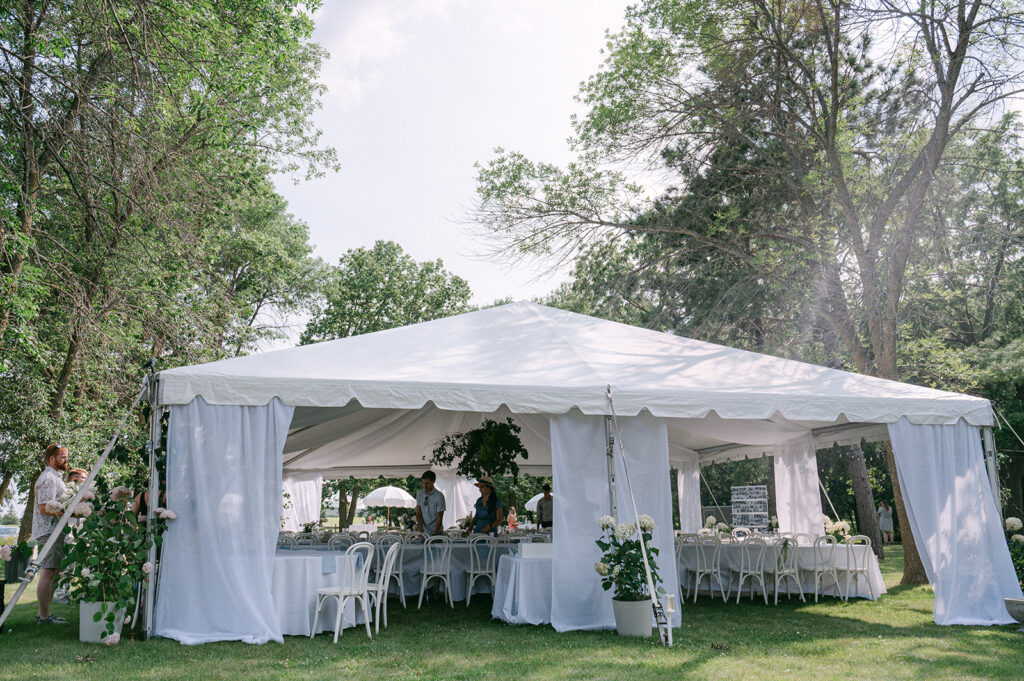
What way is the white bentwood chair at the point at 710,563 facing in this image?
away from the camera

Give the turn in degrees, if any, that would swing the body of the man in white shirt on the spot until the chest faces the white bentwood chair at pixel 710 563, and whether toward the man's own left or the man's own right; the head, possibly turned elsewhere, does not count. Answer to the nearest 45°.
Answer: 0° — they already face it

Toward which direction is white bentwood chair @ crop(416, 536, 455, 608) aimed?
away from the camera

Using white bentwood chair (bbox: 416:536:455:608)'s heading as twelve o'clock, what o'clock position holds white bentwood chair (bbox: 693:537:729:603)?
white bentwood chair (bbox: 693:537:729:603) is roughly at 3 o'clock from white bentwood chair (bbox: 416:536:455:608).

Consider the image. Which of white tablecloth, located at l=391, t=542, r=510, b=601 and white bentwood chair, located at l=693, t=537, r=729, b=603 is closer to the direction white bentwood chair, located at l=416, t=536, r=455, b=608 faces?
the white tablecloth

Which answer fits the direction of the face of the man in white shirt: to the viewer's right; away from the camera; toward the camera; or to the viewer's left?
to the viewer's right

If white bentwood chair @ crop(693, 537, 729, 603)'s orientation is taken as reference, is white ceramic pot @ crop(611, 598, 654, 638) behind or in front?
behind

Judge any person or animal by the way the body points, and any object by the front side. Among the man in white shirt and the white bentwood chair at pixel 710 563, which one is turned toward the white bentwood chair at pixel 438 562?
the man in white shirt

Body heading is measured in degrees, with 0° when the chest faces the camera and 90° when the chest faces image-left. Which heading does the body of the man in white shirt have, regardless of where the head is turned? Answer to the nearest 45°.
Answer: approximately 270°
